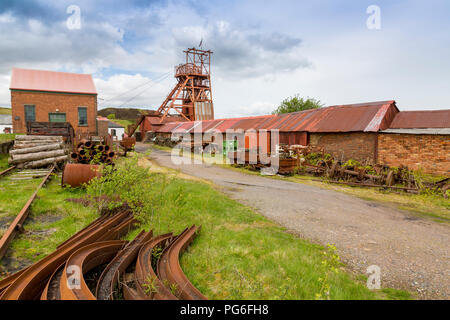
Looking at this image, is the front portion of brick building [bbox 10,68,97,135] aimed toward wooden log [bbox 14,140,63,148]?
yes

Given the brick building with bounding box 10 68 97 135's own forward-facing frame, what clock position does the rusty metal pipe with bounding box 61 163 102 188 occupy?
The rusty metal pipe is roughly at 12 o'clock from the brick building.

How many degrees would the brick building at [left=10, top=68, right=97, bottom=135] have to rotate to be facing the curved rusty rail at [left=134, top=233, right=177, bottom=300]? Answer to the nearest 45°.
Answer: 0° — it already faces it

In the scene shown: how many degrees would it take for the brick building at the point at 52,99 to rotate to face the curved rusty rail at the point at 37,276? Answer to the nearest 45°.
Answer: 0° — it already faces it

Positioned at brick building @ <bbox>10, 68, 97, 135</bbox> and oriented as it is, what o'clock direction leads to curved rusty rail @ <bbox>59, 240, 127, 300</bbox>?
The curved rusty rail is roughly at 12 o'clock from the brick building.

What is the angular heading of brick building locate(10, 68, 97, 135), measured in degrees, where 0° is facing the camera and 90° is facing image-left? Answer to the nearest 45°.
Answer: approximately 0°

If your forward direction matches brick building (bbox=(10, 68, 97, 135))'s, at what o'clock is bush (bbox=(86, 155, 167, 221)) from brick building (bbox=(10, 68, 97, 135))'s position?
The bush is roughly at 12 o'clock from the brick building.

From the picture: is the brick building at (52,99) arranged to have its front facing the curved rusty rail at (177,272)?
yes

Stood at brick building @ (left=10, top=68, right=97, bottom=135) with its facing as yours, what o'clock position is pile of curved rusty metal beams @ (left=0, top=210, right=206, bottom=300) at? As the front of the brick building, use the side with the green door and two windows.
The pile of curved rusty metal beams is roughly at 12 o'clock from the brick building.

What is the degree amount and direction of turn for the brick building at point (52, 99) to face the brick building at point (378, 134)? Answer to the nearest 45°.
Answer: approximately 45° to its left
